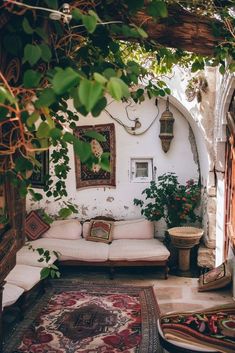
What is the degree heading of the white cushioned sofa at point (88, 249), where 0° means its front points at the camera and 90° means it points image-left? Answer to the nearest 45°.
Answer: approximately 0°

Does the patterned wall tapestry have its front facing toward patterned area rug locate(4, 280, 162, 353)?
yes

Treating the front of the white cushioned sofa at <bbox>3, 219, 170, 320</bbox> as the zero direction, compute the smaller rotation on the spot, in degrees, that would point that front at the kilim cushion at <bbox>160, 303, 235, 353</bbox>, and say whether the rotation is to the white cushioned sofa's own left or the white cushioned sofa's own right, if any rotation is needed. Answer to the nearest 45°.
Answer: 0° — it already faces it

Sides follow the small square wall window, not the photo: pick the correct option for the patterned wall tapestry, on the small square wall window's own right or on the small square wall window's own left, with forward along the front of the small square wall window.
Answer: on the small square wall window's own right

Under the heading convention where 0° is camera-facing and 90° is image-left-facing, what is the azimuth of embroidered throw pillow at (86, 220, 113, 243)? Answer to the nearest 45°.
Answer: approximately 0°

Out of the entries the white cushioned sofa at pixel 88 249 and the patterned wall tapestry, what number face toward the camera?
2
